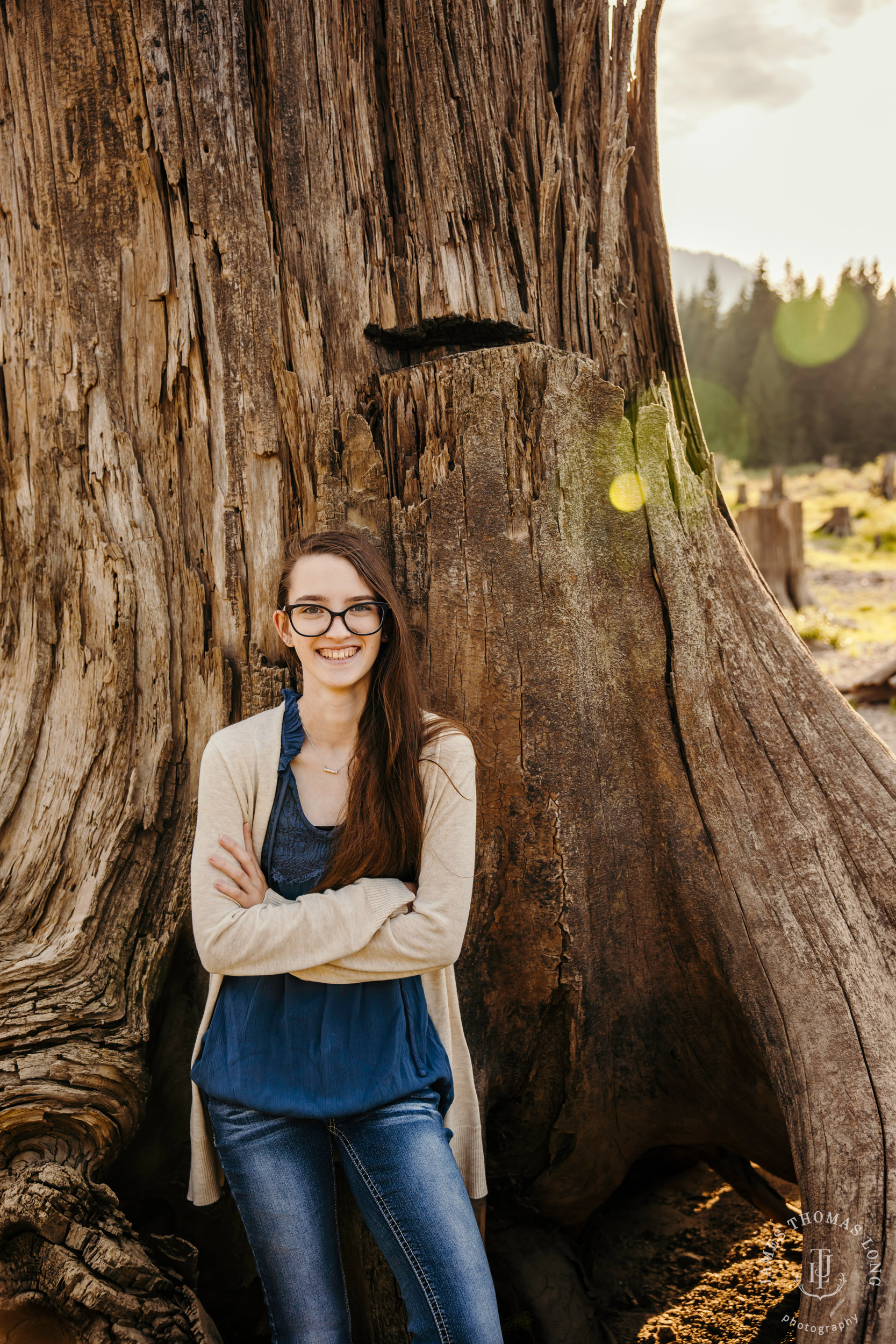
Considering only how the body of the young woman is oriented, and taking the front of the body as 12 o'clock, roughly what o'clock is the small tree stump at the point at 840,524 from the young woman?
The small tree stump is roughly at 7 o'clock from the young woman.

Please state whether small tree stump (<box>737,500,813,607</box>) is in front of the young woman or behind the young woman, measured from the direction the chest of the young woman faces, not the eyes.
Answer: behind

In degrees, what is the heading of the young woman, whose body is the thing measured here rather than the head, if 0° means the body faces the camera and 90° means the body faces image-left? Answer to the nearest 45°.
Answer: approximately 0°
